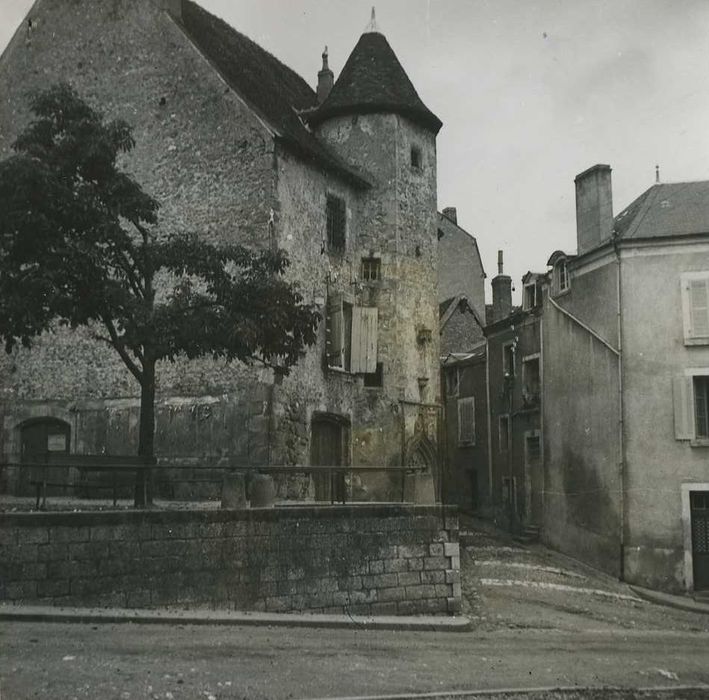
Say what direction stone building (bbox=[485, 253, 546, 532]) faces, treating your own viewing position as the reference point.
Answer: facing the viewer and to the left of the viewer

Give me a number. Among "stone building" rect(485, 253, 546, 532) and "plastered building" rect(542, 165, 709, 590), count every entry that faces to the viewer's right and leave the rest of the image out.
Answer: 0

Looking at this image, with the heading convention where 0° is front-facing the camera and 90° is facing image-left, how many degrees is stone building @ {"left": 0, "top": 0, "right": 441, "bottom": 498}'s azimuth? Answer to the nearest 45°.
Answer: approximately 315°

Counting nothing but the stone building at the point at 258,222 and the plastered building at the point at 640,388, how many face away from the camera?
0

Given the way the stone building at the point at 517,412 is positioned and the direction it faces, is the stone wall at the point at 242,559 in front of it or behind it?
in front

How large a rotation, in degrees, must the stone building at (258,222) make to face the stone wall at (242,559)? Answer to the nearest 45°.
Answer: approximately 45° to its right

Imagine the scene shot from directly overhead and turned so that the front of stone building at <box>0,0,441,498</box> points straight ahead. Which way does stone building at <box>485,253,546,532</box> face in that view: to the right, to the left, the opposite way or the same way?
to the right

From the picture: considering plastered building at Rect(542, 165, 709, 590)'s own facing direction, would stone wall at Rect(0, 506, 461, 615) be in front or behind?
in front

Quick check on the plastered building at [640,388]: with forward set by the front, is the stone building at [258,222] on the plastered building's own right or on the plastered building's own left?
on the plastered building's own right
